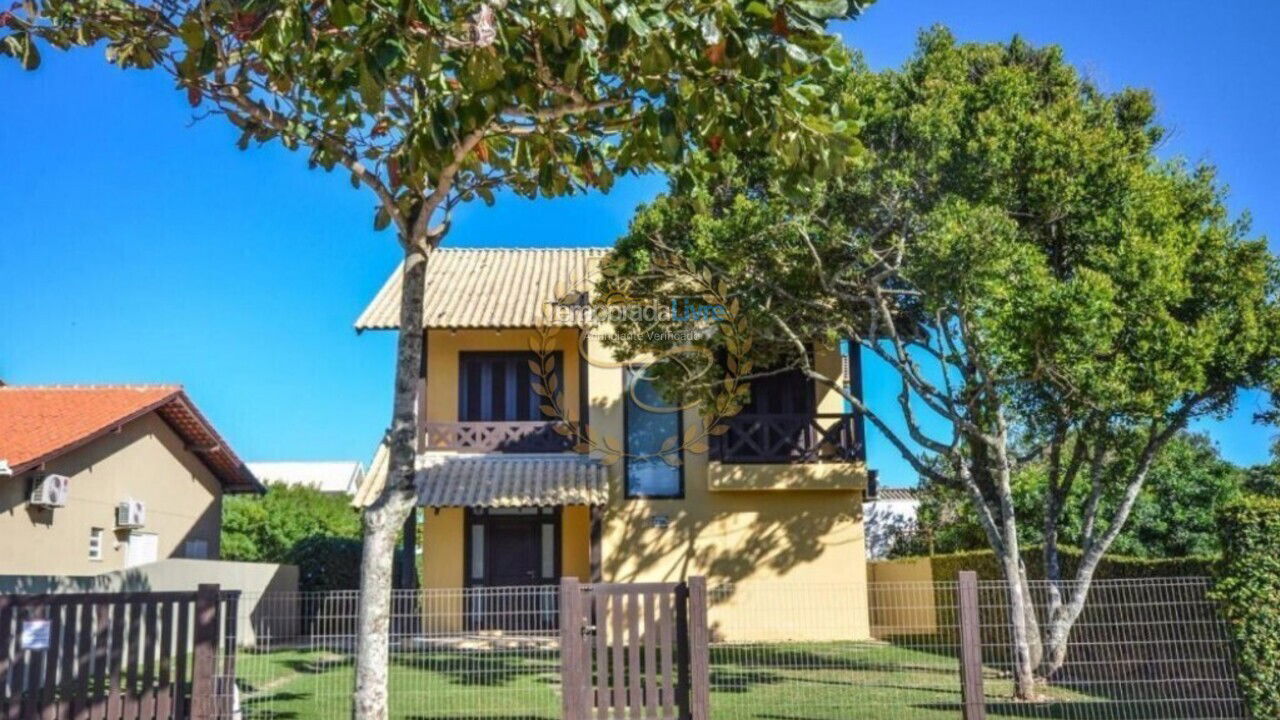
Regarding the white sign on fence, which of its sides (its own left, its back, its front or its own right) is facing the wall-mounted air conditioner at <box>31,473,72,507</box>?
back

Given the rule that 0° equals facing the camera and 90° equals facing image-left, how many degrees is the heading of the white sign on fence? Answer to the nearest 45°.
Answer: approximately 0°

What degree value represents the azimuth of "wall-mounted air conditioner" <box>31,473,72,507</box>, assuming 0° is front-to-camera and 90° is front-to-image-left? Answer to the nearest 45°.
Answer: approximately 315°

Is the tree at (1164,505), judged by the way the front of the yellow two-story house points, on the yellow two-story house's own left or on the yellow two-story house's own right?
on the yellow two-story house's own left

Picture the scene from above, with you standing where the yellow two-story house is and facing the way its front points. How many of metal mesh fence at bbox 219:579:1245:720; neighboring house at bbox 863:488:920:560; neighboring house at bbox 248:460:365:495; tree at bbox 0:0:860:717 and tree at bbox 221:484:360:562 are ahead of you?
2

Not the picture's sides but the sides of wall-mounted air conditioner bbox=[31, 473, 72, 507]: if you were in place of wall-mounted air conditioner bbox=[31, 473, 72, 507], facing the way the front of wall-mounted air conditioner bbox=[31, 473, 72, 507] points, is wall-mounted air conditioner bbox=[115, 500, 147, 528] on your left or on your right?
on your left

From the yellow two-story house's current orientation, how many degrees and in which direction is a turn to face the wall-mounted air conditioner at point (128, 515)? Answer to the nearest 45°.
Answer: approximately 90° to its right

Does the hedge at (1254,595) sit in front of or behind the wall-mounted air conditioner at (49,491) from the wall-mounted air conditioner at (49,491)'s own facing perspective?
in front

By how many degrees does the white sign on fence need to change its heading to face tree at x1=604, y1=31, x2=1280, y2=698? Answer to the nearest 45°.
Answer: approximately 90° to its left

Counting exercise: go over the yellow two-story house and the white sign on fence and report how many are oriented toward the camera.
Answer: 2

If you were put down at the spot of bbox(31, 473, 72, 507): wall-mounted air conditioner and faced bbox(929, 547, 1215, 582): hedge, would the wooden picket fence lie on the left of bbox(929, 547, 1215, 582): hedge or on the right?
right
